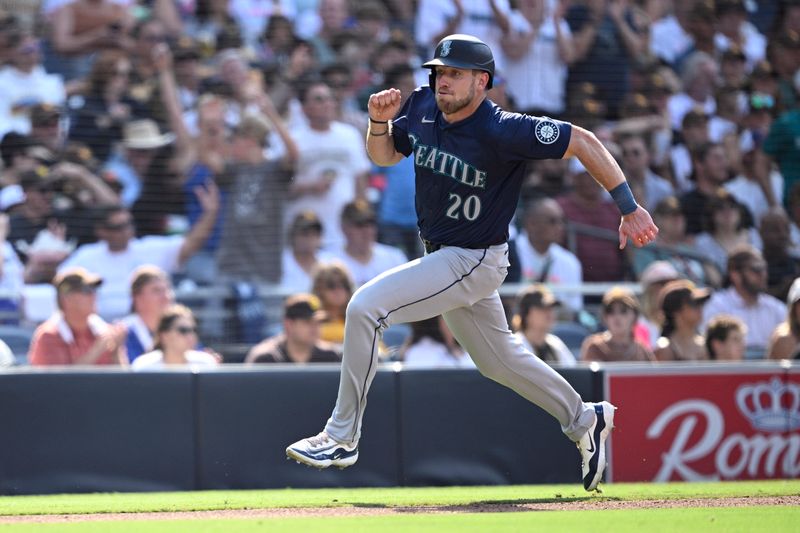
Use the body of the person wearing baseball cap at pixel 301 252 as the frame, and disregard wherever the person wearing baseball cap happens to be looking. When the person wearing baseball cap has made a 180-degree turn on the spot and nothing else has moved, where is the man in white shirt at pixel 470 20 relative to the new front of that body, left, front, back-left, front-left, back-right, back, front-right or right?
right

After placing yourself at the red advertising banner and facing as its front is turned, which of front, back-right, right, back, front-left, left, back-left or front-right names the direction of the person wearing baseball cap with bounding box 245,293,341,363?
right

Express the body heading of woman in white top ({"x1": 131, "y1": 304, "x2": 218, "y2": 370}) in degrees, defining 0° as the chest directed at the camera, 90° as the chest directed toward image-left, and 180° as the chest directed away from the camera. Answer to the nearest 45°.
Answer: approximately 0°

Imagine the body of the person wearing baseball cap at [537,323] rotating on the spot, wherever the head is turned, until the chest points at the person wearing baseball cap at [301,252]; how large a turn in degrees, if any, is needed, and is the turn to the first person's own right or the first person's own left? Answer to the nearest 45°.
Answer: approximately 180°

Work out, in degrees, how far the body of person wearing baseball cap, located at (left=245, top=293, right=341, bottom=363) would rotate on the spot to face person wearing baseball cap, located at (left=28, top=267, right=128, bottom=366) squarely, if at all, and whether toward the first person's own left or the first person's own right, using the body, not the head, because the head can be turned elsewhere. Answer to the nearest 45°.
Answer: approximately 135° to the first person's own right

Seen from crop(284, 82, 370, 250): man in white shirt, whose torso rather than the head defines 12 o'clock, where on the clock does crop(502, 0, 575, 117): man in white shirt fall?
crop(502, 0, 575, 117): man in white shirt is roughly at 8 o'clock from crop(284, 82, 370, 250): man in white shirt.

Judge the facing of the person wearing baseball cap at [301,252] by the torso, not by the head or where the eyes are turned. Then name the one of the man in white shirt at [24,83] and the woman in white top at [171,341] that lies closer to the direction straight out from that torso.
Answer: the woman in white top

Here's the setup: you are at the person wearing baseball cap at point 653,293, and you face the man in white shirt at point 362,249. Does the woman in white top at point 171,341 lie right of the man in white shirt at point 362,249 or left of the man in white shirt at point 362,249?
left

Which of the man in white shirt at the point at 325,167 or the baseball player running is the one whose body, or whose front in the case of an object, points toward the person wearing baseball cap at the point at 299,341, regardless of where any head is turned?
the man in white shirt
